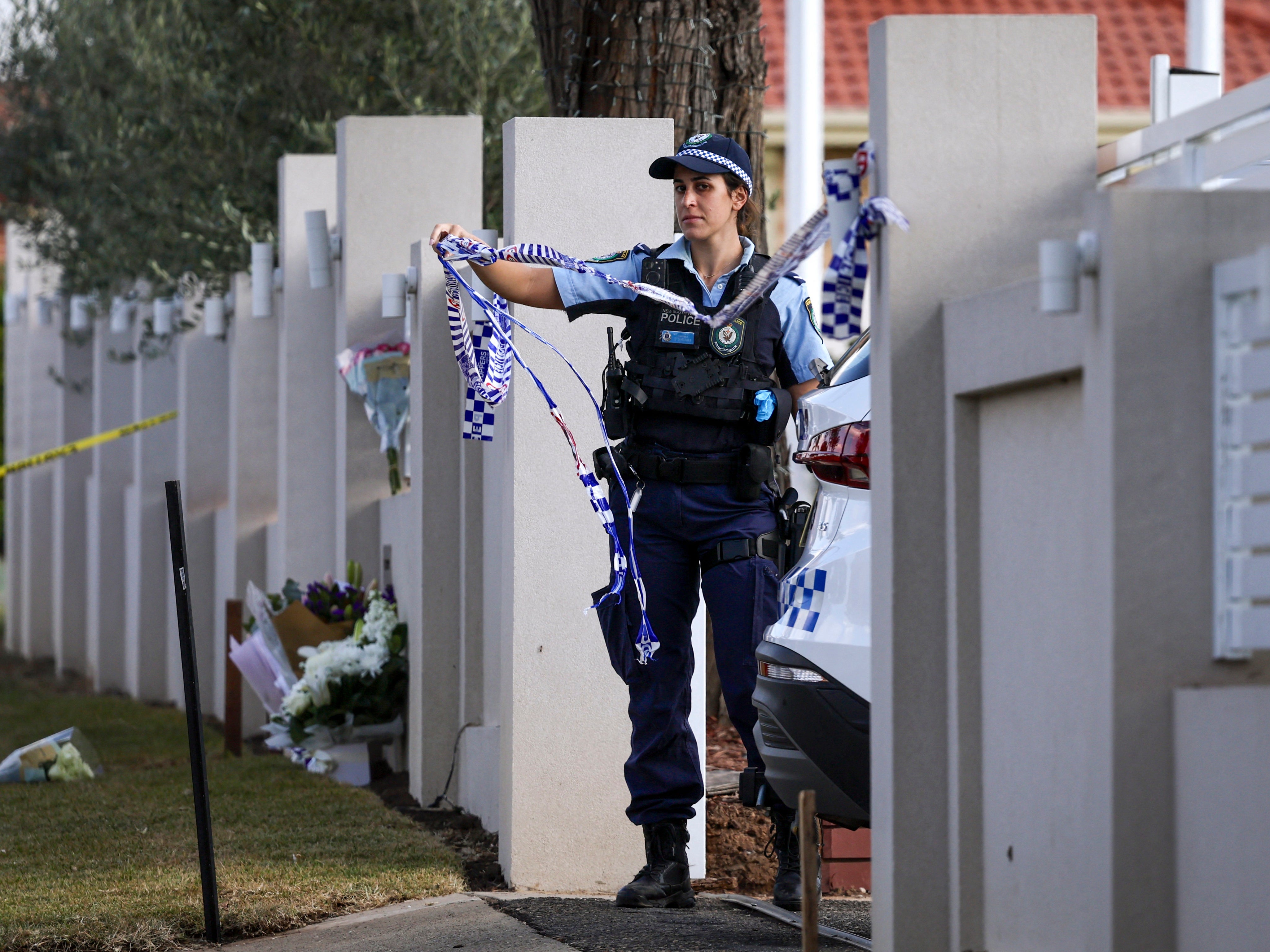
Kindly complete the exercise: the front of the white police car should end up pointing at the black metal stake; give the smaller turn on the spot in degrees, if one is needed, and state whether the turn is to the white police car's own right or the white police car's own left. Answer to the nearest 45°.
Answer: approximately 135° to the white police car's own left

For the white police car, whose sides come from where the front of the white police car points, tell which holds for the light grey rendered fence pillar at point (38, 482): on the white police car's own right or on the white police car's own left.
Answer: on the white police car's own left

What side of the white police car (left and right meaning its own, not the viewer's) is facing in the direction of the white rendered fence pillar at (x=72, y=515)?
left

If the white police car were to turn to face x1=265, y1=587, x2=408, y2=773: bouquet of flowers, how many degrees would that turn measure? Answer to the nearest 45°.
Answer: approximately 90° to its left

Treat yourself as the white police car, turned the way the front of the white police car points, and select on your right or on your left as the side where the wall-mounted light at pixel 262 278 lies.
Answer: on your left

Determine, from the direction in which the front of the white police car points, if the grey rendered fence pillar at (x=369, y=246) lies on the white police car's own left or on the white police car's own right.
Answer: on the white police car's own left

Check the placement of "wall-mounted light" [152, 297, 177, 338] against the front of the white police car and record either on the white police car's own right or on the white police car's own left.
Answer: on the white police car's own left

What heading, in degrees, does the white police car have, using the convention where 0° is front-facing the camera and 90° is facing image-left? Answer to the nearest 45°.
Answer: approximately 225°

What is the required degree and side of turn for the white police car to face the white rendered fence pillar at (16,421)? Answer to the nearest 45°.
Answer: approximately 90° to its left

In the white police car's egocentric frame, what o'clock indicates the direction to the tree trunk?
The tree trunk is roughly at 10 o'clock from the white police car.

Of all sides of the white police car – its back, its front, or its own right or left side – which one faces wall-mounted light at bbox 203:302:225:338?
left
